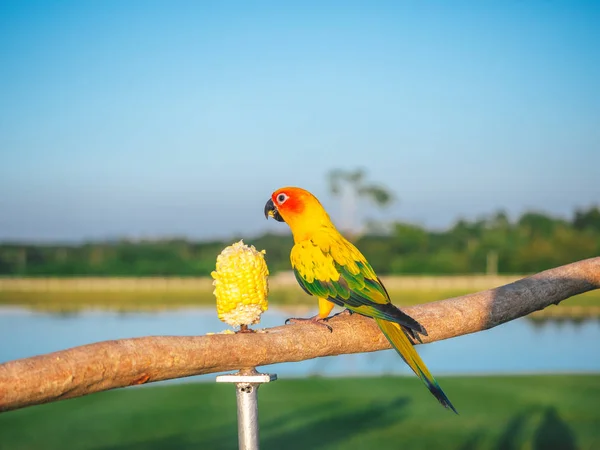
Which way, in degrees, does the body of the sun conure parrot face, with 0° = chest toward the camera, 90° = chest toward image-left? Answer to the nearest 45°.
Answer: approximately 90°

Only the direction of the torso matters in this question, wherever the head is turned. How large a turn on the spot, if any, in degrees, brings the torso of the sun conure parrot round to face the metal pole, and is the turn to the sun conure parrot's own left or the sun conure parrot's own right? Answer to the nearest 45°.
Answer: approximately 45° to the sun conure parrot's own left

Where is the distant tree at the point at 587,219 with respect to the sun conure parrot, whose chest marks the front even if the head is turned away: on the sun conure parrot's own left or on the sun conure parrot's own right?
on the sun conure parrot's own right

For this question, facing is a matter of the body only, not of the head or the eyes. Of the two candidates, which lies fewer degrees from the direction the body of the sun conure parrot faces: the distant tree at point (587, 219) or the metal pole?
the metal pole
